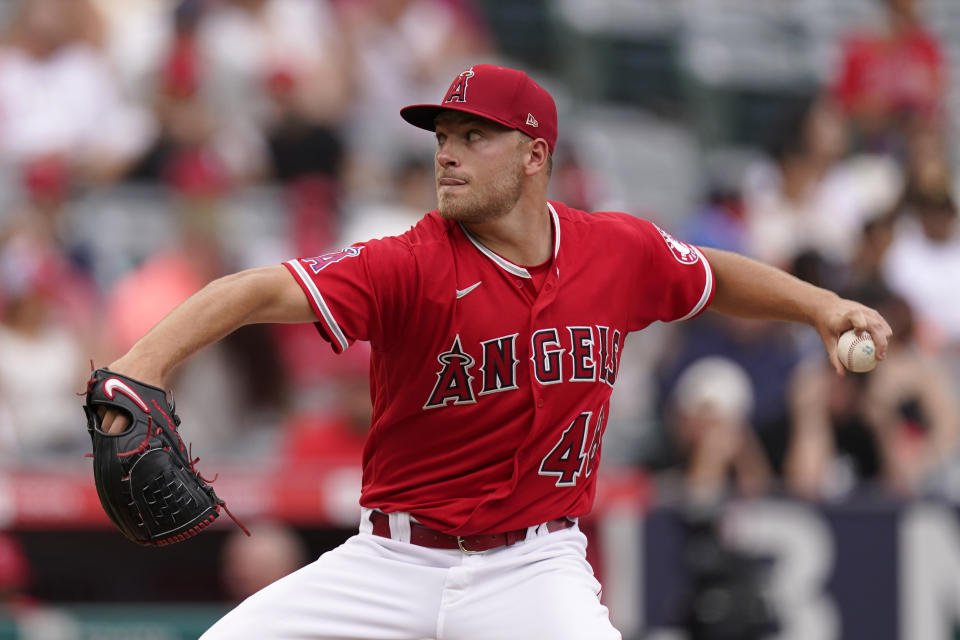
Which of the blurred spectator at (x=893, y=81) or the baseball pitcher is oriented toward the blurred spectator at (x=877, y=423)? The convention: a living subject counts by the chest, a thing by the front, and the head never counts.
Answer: the blurred spectator at (x=893, y=81)

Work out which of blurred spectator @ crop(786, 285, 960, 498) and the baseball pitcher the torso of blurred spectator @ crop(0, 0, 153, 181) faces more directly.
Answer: the baseball pitcher

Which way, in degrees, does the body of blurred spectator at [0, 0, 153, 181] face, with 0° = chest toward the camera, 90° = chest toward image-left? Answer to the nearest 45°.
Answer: approximately 0°

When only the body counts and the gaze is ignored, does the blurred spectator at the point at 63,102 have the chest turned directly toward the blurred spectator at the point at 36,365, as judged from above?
yes

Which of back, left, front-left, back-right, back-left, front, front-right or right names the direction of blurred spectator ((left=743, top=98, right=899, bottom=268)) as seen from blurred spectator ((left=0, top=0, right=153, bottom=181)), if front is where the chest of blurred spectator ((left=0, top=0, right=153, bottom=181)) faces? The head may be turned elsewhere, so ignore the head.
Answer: left

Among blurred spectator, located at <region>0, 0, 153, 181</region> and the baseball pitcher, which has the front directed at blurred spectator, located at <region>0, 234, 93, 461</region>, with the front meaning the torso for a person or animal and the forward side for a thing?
blurred spectator, located at <region>0, 0, 153, 181</region>

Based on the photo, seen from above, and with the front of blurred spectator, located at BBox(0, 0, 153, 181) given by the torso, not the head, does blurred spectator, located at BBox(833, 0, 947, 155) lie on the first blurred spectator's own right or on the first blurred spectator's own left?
on the first blurred spectator's own left

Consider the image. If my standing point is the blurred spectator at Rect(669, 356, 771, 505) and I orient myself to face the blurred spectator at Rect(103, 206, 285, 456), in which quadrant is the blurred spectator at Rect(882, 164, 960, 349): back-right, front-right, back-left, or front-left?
back-right

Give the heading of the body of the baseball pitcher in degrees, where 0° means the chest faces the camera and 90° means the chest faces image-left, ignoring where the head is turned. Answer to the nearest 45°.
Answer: approximately 0°

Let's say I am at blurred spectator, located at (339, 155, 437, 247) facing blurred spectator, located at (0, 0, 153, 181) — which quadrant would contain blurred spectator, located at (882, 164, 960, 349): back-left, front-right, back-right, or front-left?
back-right

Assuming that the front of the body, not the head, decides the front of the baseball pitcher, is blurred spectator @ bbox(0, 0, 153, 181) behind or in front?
behind
